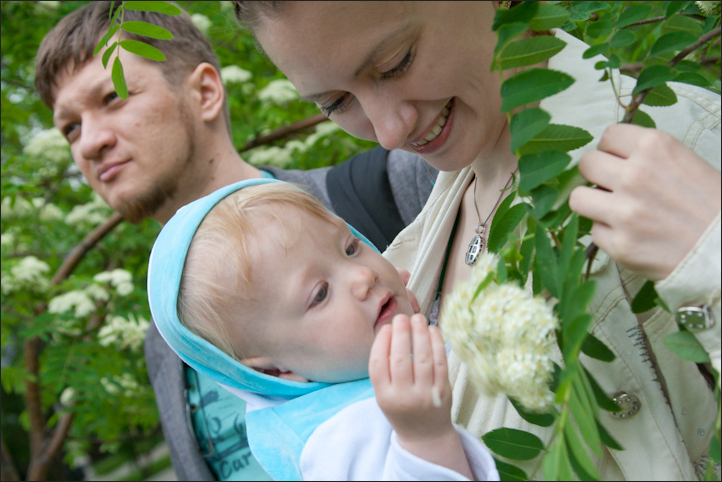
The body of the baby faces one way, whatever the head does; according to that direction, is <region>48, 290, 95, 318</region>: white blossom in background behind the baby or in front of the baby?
behind

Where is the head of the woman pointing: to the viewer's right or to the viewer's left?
to the viewer's left

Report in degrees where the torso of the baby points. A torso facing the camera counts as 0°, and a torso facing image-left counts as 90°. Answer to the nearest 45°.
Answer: approximately 315°

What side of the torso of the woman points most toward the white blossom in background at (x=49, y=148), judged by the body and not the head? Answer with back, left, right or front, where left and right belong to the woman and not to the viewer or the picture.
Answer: right

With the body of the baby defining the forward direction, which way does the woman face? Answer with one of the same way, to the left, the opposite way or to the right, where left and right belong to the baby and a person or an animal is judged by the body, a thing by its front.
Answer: to the right

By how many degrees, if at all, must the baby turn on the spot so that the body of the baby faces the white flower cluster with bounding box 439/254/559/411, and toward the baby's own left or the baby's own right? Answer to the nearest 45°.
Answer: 0° — they already face it

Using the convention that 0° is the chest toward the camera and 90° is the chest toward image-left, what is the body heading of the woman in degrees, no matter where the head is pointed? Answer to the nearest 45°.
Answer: approximately 45°

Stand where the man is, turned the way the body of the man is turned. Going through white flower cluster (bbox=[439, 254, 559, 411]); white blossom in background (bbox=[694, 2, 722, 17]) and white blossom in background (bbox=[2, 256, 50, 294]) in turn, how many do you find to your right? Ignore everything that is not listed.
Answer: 1

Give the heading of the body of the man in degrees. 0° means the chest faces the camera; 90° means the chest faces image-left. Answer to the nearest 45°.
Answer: approximately 45°

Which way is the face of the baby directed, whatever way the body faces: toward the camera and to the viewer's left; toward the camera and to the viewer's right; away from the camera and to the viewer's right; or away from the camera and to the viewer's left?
toward the camera and to the viewer's right
